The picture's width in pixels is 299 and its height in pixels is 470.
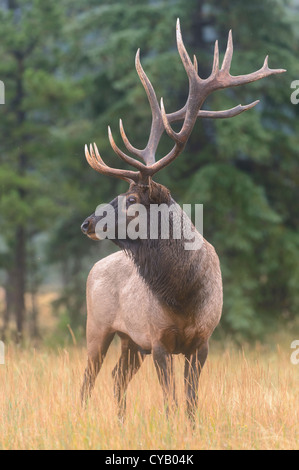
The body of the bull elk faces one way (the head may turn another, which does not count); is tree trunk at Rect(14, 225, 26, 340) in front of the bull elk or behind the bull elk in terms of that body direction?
behind
